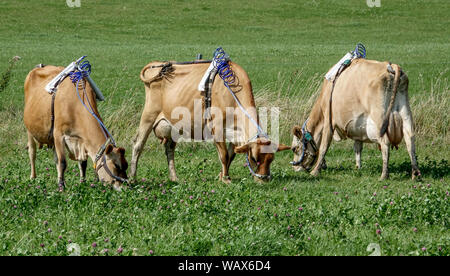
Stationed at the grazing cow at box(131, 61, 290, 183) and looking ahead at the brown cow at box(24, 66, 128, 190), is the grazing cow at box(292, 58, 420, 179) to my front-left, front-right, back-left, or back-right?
back-left

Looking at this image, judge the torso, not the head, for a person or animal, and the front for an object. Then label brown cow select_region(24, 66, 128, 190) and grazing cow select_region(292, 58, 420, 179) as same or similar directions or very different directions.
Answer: very different directions

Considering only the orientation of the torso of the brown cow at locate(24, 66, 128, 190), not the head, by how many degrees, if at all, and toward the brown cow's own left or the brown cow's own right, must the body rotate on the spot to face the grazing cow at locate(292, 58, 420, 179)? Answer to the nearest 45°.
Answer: approximately 45° to the brown cow's own left

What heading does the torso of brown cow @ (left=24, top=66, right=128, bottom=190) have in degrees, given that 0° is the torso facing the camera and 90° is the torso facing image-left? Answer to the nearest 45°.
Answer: approximately 315°

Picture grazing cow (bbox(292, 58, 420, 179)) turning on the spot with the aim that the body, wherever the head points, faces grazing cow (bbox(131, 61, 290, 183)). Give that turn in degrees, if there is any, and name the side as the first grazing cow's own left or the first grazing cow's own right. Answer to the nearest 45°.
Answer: approximately 45° to the first grazing cow's own left
